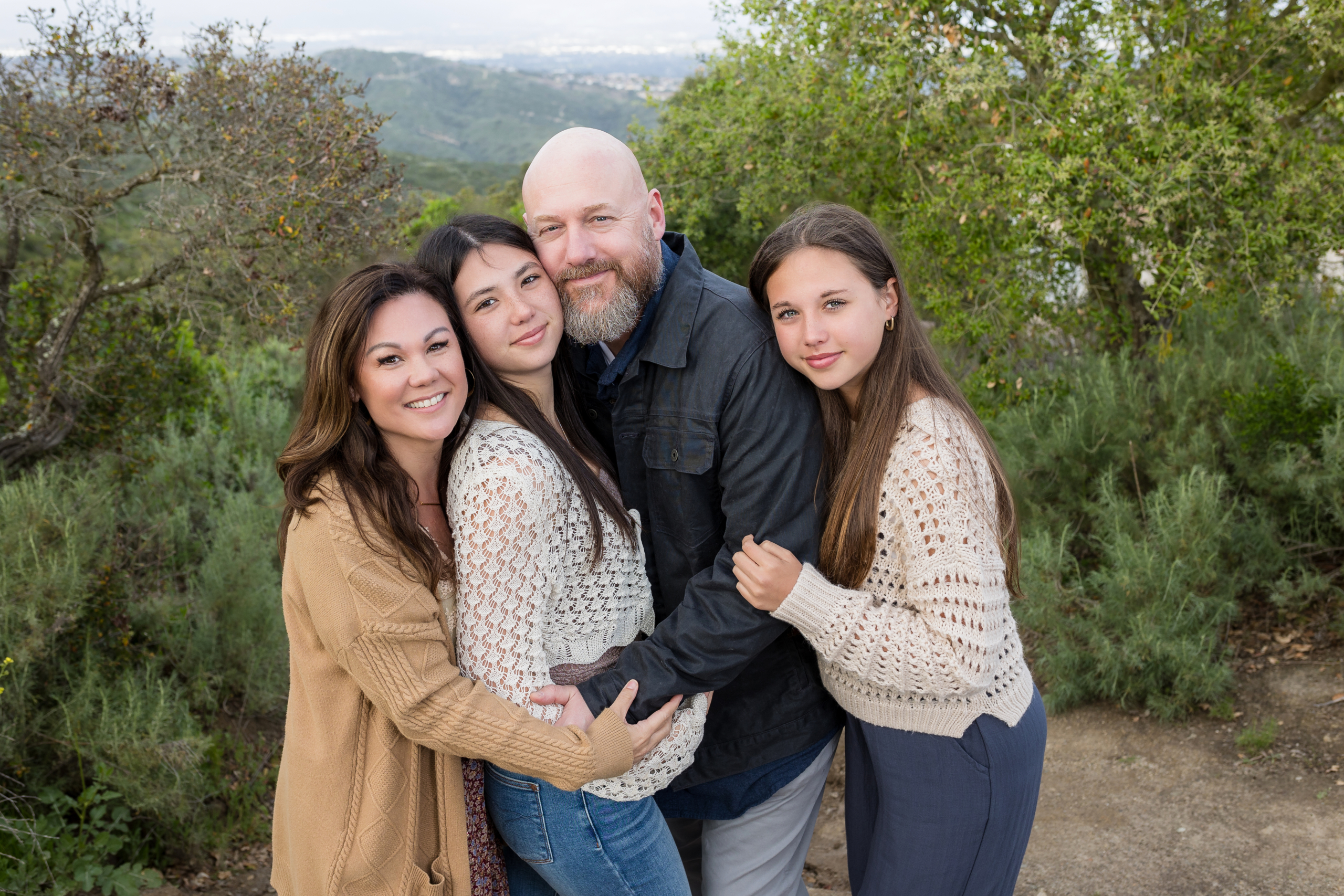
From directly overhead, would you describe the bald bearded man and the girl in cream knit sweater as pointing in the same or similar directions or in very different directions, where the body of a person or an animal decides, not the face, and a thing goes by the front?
same or similar directions

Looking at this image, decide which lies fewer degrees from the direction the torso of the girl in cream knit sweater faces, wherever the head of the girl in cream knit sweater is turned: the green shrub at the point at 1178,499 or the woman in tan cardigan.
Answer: the woman in tan cardigan

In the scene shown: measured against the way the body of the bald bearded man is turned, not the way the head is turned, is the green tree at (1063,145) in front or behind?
behind

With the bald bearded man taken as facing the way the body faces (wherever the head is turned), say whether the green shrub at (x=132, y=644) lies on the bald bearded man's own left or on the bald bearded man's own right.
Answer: on the bald bearded man's own right

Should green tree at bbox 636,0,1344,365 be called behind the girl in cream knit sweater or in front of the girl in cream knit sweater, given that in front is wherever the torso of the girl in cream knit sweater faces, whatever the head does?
behind

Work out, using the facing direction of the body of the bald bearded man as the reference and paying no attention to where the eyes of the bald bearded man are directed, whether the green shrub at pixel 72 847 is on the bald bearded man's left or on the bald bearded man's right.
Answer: on the bald bearded man's right

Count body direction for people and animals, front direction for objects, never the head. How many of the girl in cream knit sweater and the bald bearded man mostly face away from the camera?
0

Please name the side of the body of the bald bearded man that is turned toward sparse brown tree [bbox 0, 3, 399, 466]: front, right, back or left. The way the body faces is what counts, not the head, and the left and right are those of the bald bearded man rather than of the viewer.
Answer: right

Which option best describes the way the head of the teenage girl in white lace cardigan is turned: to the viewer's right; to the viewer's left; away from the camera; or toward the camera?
toward the camera

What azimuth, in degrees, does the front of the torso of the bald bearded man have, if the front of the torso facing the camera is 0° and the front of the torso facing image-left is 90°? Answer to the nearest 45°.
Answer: approximately 45°

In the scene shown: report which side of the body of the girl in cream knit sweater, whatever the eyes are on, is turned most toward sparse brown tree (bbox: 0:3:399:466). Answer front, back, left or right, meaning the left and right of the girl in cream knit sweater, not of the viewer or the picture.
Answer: right

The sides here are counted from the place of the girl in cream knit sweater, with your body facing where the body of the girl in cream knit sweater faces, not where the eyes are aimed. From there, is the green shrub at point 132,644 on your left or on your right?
on your right
